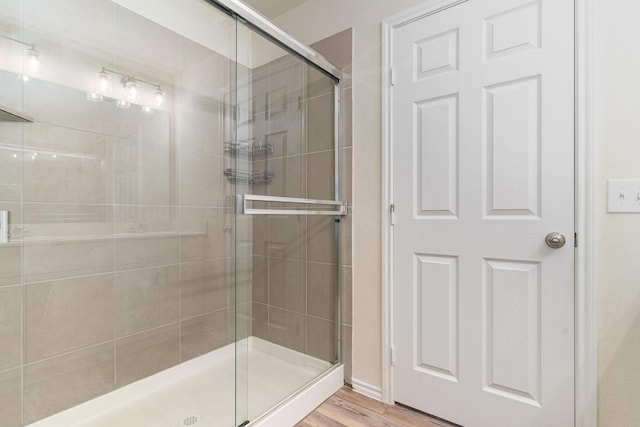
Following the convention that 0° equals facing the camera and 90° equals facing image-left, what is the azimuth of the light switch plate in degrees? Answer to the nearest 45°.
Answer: approximately 0°

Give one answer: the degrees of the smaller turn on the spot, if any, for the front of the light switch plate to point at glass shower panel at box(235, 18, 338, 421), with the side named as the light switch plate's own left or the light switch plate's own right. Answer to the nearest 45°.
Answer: approximately 90° to the light switch plate's own right

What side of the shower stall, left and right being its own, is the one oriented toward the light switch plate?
front

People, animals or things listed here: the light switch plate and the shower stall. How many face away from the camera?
0

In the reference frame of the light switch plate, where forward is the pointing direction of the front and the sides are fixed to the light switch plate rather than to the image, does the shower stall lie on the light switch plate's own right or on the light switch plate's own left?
on the light switch plate's own right

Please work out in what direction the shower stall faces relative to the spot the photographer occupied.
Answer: facing the viewer and to the right of the viewer
